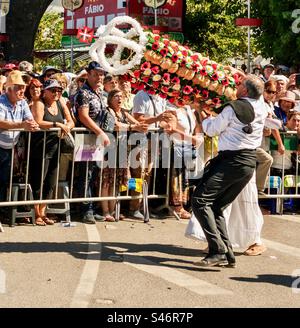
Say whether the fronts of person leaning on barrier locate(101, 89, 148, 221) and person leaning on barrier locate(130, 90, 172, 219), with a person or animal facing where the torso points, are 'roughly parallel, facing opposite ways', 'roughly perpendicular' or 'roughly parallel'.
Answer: roughly parallel

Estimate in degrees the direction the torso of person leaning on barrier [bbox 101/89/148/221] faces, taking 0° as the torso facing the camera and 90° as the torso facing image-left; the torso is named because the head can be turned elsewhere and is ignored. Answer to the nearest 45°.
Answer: approximately 315°

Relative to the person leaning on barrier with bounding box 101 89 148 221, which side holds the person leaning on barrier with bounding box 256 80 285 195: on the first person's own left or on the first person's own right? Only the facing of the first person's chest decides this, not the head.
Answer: on the first person's own left

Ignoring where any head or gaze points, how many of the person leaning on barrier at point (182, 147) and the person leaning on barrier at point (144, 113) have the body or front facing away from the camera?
0

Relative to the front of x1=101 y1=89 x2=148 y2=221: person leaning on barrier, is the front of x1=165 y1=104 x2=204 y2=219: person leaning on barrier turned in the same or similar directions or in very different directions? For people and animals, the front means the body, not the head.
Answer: same or similar directions

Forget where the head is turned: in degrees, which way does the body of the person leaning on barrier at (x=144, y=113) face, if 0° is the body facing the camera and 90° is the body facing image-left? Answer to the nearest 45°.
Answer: approximately 315°

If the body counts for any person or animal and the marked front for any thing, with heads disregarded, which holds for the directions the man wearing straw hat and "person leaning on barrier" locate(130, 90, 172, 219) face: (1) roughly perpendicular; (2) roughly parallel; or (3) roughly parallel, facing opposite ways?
roughly parallel

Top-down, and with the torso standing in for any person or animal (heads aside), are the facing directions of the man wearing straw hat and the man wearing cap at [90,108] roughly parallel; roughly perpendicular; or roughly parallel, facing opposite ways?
roughly parallel

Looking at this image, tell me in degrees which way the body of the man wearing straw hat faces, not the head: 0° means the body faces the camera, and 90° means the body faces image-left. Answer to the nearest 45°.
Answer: approximately 315°

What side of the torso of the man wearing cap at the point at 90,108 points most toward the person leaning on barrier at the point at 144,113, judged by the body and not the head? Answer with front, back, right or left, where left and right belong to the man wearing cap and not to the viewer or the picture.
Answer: left
